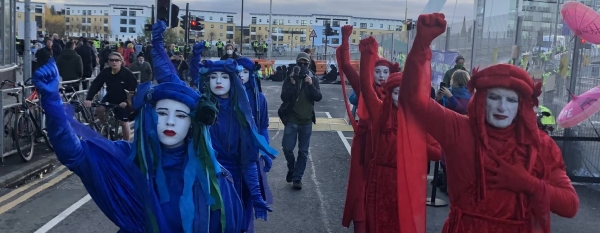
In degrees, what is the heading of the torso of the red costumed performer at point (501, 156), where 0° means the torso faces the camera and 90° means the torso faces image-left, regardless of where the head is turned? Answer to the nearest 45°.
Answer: approximately 0°

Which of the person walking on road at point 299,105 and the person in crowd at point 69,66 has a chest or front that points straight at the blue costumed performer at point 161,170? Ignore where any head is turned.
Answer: the person walking on road at point 299,105

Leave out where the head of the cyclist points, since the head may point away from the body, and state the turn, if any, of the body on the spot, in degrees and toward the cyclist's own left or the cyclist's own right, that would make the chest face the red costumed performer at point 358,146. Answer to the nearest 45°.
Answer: approximately 45° to the cyclist's own left

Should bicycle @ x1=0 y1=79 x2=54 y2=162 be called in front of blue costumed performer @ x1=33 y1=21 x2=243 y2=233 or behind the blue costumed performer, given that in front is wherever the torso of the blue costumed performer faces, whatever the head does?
behind

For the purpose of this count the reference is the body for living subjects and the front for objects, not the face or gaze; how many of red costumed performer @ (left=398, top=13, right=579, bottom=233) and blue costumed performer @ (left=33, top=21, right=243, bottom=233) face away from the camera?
0
